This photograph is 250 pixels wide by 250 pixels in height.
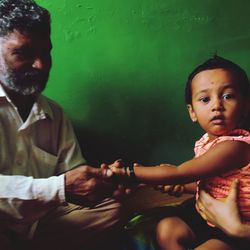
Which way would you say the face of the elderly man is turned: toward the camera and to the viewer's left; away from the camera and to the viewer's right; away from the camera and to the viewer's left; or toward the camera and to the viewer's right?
toward the camera and to the viewer's right

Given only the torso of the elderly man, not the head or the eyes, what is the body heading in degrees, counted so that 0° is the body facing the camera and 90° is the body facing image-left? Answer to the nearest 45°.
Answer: approximately 315°
